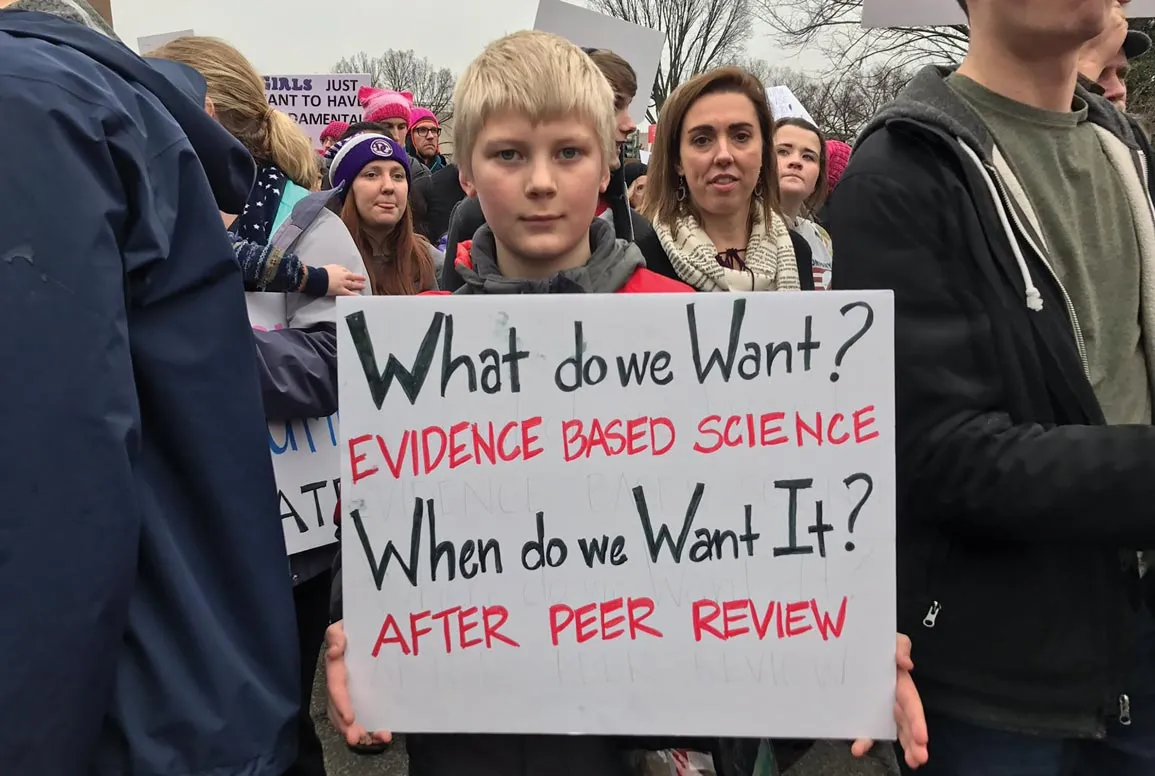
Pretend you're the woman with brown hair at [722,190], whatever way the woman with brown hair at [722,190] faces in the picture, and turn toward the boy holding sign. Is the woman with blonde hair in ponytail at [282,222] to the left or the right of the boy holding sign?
right

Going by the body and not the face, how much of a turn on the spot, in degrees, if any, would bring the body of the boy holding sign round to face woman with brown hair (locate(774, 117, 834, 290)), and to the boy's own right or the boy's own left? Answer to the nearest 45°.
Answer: approximately 180°

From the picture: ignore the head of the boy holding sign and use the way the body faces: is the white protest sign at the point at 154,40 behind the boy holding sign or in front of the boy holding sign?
behind

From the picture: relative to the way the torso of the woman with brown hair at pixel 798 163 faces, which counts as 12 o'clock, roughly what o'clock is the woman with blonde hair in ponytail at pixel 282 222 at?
The woman with blonde hair in ponytail is roughly at 1 o'clock from the woman with brown hair.

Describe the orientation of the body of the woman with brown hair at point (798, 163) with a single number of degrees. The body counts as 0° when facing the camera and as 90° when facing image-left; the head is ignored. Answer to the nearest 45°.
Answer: approximately 0°

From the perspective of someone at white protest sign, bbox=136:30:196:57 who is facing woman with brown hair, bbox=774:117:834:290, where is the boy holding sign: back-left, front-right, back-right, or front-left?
front-right

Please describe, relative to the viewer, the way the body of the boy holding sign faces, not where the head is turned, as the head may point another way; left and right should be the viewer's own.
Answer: facing the viewer

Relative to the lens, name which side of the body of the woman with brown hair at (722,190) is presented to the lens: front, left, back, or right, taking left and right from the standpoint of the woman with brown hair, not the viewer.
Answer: front

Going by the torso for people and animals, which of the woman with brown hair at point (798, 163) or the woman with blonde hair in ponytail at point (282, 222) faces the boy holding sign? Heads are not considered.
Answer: the woman with brown hair

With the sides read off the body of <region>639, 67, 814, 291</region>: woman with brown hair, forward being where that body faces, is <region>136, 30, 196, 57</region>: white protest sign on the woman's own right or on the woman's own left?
on the woman's own right

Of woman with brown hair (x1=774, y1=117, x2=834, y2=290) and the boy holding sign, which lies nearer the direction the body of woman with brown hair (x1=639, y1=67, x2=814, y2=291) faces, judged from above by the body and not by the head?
the boy holding sign

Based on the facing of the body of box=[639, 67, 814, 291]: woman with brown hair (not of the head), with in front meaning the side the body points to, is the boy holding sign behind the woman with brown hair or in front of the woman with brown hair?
in front

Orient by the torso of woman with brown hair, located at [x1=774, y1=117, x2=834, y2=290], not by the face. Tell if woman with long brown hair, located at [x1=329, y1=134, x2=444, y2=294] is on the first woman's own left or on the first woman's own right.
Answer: on the first woman's own right
